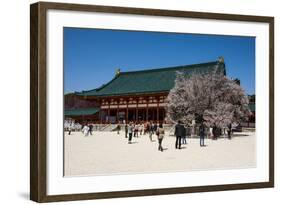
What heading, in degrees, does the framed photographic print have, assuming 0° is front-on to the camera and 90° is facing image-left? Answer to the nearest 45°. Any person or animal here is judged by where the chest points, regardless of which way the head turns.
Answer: approximately 315°
